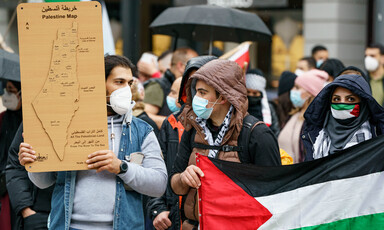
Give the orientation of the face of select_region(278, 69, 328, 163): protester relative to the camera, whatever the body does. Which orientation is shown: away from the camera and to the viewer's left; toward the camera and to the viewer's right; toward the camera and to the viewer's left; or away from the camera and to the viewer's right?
toward the camera and to the viewer's left

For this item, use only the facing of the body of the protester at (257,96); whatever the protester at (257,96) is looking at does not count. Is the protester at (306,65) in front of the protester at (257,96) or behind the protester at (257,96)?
behind

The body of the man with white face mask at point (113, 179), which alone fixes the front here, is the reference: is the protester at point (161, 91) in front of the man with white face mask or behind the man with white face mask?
behind

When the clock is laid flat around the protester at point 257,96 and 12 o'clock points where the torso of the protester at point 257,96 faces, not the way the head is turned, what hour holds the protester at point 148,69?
the protester at point 148,69 is roughly at 3 o'clock from the protester at point 257,96.
